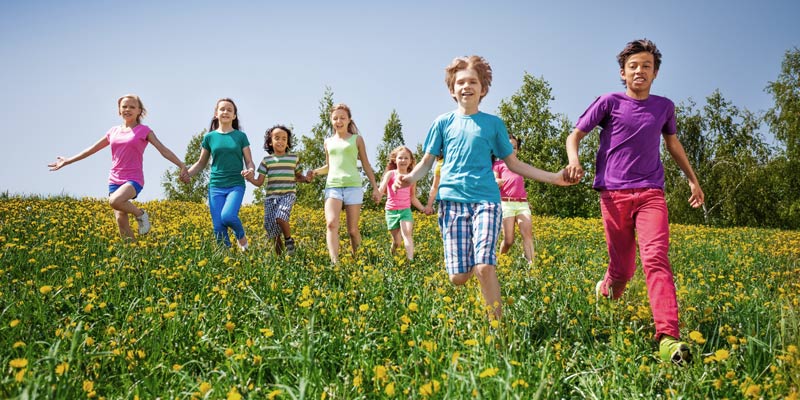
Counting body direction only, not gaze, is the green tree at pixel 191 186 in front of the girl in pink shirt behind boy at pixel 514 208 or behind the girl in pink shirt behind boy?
behind

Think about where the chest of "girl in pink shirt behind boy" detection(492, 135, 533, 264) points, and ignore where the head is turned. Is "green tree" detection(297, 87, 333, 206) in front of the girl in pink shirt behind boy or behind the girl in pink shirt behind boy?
behind

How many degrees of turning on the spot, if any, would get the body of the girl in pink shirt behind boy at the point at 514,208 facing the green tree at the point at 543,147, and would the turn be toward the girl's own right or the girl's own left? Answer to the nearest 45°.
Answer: approximately 180°

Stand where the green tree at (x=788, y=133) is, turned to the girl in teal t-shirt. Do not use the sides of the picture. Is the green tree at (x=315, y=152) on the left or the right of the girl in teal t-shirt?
right

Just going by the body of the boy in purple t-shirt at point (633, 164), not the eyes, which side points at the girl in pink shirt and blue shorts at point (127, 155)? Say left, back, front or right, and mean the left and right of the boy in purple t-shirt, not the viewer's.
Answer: right

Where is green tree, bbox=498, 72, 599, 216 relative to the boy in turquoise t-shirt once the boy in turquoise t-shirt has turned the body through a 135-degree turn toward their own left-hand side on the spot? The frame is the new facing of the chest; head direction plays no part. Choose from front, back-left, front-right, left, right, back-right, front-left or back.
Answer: front-left

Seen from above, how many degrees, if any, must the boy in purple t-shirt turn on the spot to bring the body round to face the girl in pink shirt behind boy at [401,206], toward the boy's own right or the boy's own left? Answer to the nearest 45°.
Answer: approximately 135° to the boy's own right

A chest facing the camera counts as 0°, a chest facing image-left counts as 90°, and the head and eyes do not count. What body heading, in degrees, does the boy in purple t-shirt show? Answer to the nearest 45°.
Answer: approximately 0°
